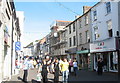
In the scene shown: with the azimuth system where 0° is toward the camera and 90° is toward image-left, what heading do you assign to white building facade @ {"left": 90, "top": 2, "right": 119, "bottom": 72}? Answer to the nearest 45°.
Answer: approximately 45°
